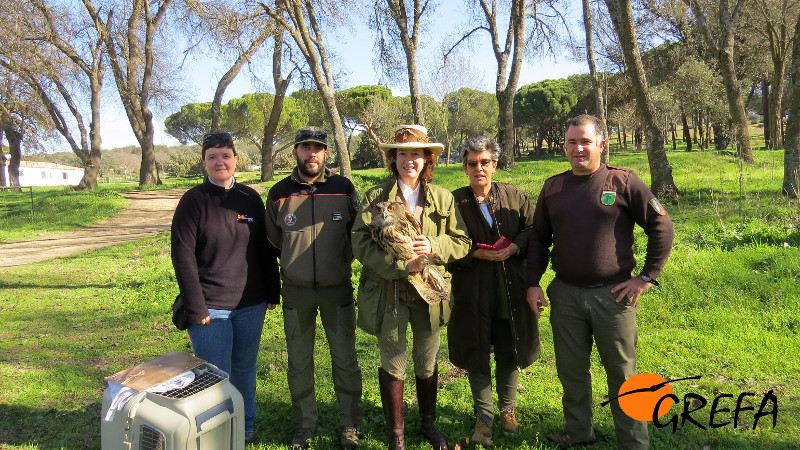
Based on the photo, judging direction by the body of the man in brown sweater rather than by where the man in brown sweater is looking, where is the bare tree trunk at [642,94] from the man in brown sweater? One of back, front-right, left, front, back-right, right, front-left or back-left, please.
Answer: back-right

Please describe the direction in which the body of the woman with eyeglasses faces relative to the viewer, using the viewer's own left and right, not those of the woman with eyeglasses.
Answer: facing the viewer

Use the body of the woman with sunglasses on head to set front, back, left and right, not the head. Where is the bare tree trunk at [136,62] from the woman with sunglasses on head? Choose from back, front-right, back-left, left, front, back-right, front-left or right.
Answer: back

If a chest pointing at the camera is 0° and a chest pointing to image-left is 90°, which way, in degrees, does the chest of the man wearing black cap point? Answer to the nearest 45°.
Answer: approximately 0°

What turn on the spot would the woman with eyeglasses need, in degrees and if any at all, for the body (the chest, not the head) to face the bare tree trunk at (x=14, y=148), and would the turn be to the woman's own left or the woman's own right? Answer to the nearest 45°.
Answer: approximately 135° to the woman's own right

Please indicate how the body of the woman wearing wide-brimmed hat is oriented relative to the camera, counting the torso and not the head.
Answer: toward the camera

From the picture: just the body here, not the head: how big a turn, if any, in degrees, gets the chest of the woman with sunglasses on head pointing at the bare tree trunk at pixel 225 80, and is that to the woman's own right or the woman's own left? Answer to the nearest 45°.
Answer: approximately 180°
